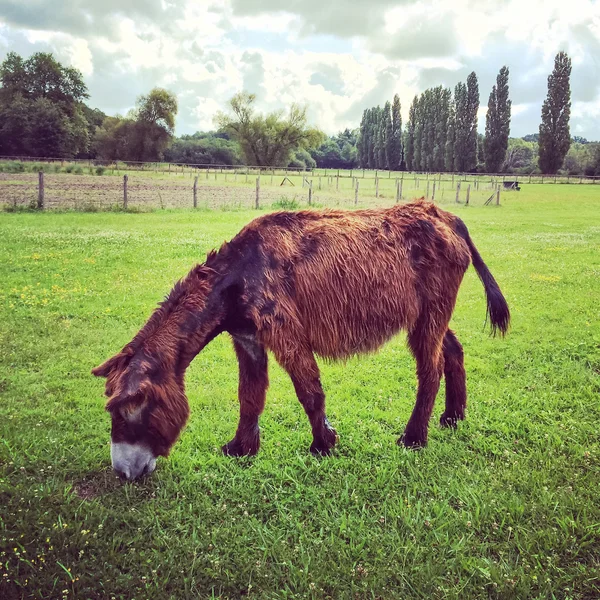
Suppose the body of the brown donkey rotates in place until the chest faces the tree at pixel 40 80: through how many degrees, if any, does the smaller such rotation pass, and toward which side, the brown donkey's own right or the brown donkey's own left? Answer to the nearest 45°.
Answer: approximately 45° to the brown donkey's own right

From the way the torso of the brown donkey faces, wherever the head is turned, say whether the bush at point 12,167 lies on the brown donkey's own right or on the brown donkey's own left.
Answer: on the brown donkey's own right

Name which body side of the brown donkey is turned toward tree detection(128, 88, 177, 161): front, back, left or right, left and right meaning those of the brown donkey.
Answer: right

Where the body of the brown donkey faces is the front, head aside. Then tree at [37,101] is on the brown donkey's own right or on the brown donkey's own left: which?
on the brown donkey's own right

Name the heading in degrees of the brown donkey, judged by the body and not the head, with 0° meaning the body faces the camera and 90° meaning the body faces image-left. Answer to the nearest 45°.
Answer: approximately 90°

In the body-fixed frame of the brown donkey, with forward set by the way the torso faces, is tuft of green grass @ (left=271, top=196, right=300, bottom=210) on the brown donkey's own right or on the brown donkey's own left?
on the brown donkey's own right
